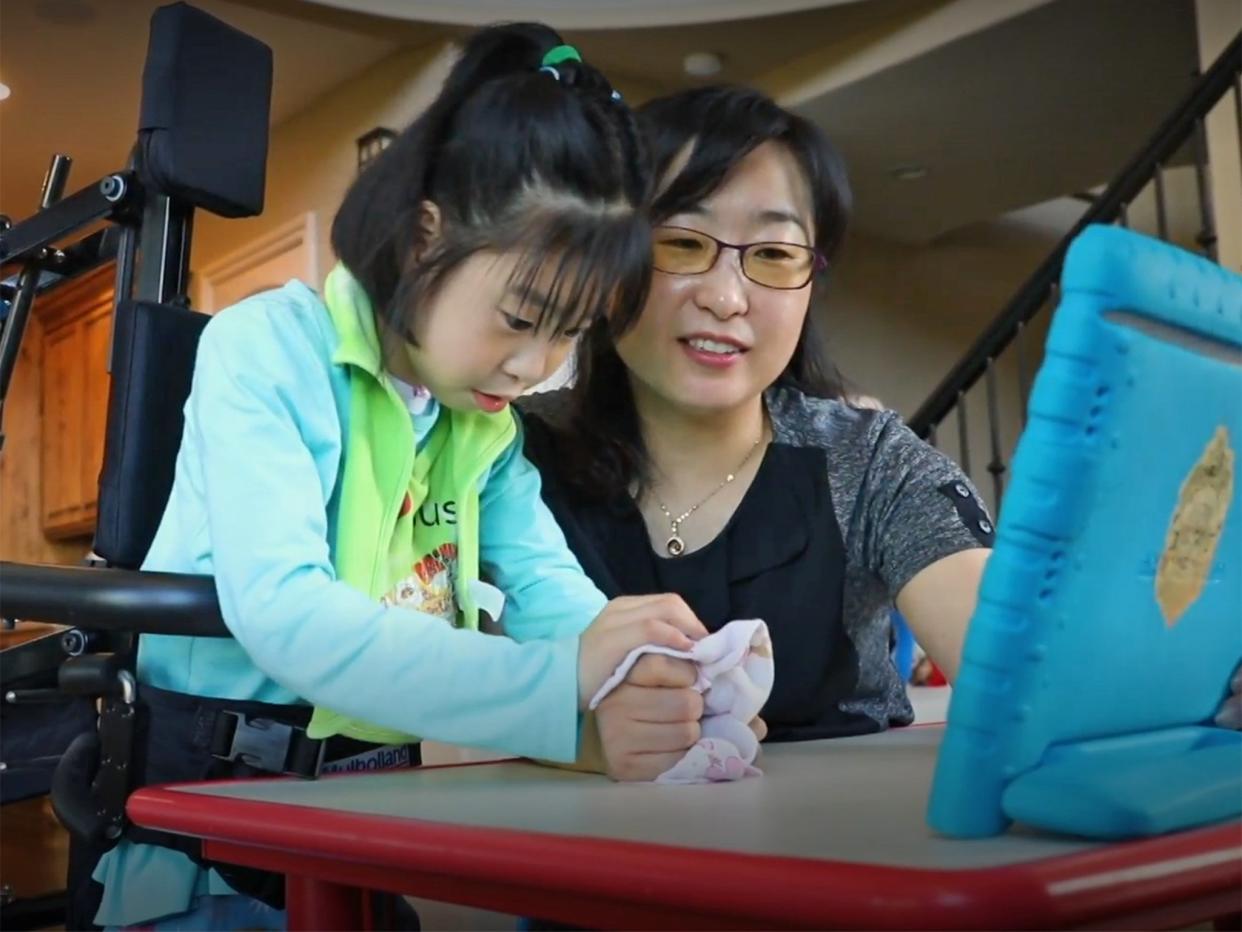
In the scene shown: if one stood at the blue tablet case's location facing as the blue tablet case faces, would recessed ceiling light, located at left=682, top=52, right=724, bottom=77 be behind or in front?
in front

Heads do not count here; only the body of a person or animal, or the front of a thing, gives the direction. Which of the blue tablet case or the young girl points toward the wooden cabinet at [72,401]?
the blue tablet case

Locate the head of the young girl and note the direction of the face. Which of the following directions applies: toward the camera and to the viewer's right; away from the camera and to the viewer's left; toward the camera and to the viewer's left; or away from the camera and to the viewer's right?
toward the camera and to the viewer's right

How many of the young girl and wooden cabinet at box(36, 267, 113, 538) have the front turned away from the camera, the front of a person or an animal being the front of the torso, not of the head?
0

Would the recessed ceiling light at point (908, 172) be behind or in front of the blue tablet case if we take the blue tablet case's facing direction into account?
in front

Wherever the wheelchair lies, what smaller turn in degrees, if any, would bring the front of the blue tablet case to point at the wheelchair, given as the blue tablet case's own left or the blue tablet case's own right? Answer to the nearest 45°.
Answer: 0° — it already faces it

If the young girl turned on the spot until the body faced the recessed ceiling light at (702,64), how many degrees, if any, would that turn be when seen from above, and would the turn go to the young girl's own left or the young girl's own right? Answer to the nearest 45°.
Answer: approximately 135° to the young girl's own left

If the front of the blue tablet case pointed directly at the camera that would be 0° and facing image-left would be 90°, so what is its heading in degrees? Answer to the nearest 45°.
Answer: approximately 135°

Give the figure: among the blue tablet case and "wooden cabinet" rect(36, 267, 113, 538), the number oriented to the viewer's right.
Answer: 0

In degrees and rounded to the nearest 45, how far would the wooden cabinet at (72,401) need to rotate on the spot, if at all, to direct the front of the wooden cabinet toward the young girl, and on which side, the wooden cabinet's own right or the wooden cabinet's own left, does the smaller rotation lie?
approximately 45° to the wooden cabinet's own left

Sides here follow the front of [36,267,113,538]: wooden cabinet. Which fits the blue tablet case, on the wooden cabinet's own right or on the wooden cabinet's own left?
on the wooden cabinet's own left

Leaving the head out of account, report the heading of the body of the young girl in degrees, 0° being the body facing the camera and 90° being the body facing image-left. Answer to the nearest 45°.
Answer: approximately 315°
